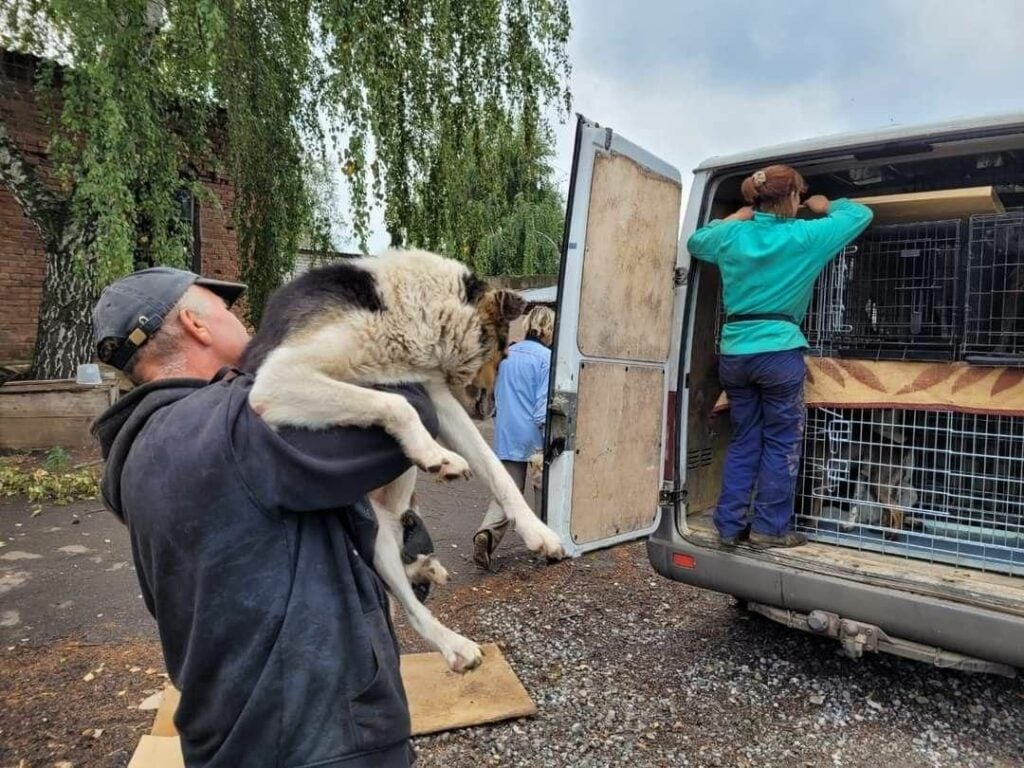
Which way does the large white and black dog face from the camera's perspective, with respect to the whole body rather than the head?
to the viewer's right

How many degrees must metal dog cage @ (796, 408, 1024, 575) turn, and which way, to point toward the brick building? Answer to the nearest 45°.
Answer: approximately 90° to its right

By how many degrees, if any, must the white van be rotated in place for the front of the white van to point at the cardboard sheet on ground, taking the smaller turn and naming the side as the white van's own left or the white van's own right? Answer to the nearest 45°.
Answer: approximately 180°

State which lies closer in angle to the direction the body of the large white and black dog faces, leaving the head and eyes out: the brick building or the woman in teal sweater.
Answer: the woman in teal sweater

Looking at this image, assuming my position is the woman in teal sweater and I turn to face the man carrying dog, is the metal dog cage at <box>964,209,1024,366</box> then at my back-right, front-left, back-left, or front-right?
back-left

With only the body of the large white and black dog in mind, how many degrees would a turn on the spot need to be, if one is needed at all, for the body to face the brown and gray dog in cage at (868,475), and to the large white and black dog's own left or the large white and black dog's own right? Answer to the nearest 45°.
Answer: approximately 45° to the large white and black dog's own left

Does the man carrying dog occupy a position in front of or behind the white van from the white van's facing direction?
behind

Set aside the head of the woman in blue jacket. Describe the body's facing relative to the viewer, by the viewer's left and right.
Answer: facing away from the viewer and to the right of the viewer

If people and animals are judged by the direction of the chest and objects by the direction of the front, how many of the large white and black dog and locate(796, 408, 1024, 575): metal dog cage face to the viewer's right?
1

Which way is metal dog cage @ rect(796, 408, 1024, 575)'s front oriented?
toward the camera

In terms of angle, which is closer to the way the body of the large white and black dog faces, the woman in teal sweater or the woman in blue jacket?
the woman in teal sweater

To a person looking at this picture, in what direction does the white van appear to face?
facing away from the viewer and to the right of the viewer
